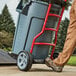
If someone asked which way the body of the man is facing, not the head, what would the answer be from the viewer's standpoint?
to the viewer's left

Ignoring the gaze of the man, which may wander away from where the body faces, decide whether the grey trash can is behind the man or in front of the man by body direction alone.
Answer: in front
